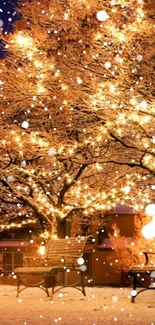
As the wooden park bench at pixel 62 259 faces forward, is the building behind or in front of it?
behind

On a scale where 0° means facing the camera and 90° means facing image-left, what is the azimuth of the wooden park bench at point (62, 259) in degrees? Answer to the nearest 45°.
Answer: approximately 45°
